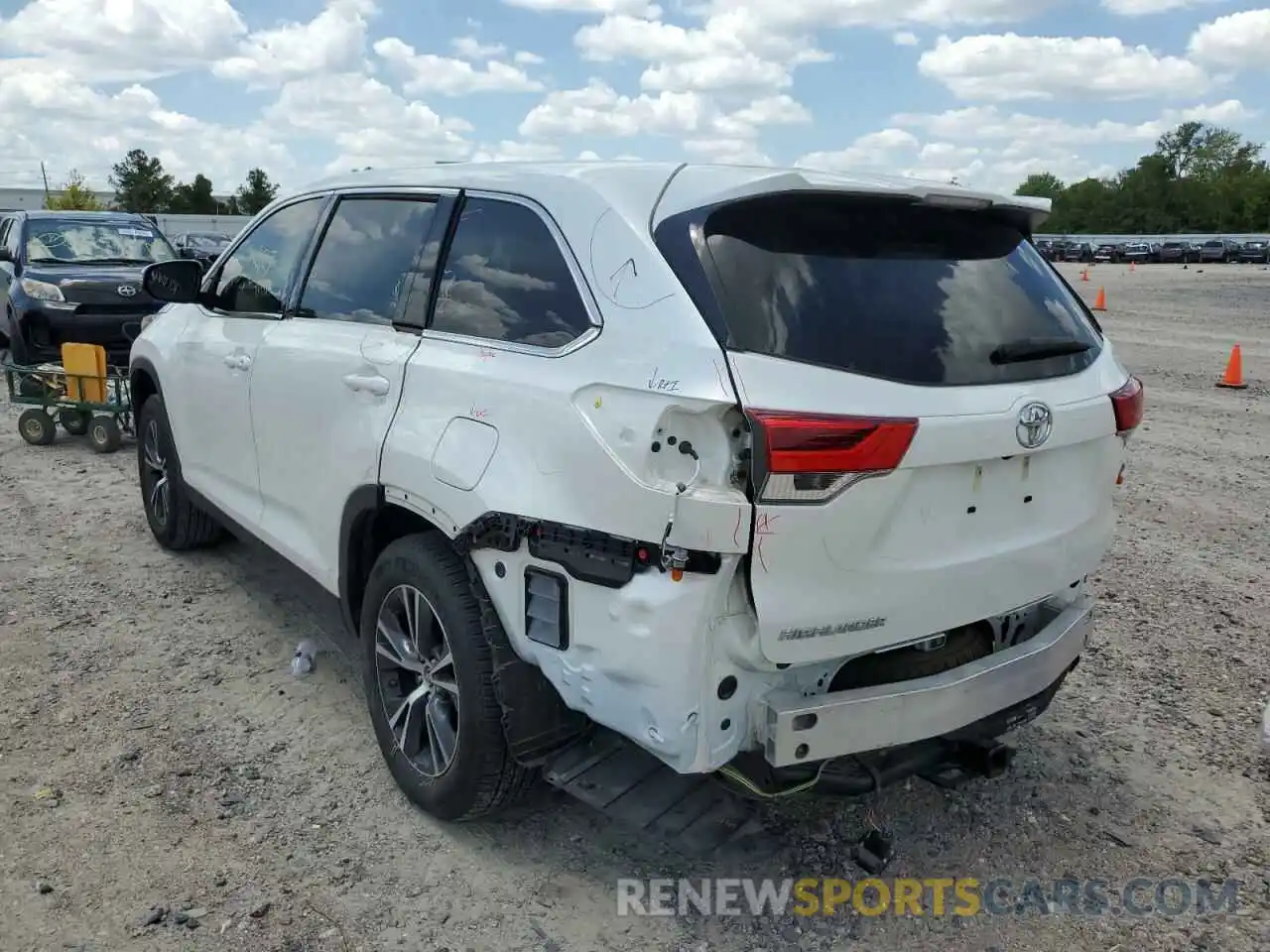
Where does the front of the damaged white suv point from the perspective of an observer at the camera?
facing away from the viewer and to the left of the viewer

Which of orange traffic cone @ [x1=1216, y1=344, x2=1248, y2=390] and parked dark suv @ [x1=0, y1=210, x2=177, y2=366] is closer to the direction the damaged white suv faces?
the parked dark suv

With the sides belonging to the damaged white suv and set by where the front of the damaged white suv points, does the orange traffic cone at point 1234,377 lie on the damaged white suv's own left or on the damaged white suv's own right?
on the damaged white suv's own right

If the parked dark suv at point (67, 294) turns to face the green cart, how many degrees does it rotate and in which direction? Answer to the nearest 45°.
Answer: approximately 45° to its right

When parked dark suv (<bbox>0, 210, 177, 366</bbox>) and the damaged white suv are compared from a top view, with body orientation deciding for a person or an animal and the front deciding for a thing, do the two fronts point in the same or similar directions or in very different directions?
very different directions

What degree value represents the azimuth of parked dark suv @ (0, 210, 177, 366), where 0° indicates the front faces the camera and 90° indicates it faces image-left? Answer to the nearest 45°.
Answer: approximately 315°

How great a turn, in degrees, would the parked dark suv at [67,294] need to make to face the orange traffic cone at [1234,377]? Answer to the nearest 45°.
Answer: approximately 45° to its left

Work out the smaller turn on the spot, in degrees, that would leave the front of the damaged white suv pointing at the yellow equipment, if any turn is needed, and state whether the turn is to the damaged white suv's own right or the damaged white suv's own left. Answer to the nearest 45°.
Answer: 0° — it already faces it
